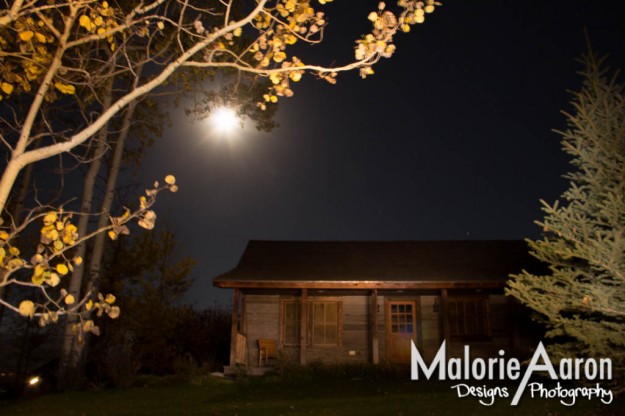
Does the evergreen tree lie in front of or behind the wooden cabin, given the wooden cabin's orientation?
in front

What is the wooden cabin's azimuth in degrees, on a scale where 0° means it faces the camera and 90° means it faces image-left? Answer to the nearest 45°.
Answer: approximately 0°
